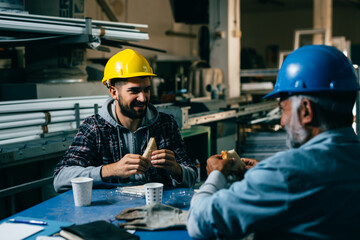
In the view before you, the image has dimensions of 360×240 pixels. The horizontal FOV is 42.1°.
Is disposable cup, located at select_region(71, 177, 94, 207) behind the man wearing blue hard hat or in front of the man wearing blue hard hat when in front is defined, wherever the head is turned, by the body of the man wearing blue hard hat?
in front

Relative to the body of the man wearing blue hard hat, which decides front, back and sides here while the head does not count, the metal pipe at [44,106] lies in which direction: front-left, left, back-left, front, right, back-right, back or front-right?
front

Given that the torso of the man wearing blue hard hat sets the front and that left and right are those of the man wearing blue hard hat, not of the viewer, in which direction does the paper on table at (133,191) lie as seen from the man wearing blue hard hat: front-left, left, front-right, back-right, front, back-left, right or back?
front

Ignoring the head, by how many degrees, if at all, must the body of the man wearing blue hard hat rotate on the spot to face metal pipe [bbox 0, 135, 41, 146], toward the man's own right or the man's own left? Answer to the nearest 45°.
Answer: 0° — they already face it

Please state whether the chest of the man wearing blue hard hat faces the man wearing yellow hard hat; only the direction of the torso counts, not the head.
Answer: yes

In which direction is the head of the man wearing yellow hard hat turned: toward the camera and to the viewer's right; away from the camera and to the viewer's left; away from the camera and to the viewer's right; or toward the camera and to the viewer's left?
toward the camera and to the viewer's right

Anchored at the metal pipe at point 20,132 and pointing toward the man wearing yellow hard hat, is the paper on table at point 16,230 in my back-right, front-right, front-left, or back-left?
front-right

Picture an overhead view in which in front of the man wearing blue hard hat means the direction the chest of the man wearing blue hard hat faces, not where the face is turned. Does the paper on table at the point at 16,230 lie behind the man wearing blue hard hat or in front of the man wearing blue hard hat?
in front

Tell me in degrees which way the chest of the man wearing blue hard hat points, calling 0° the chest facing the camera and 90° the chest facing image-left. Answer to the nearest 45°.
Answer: approximately 135°

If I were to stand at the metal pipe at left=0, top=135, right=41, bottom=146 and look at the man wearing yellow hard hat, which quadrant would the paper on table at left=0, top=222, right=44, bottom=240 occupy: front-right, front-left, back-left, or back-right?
front-right

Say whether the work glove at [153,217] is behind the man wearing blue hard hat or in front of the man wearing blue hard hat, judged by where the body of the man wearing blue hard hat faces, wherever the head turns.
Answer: in front
